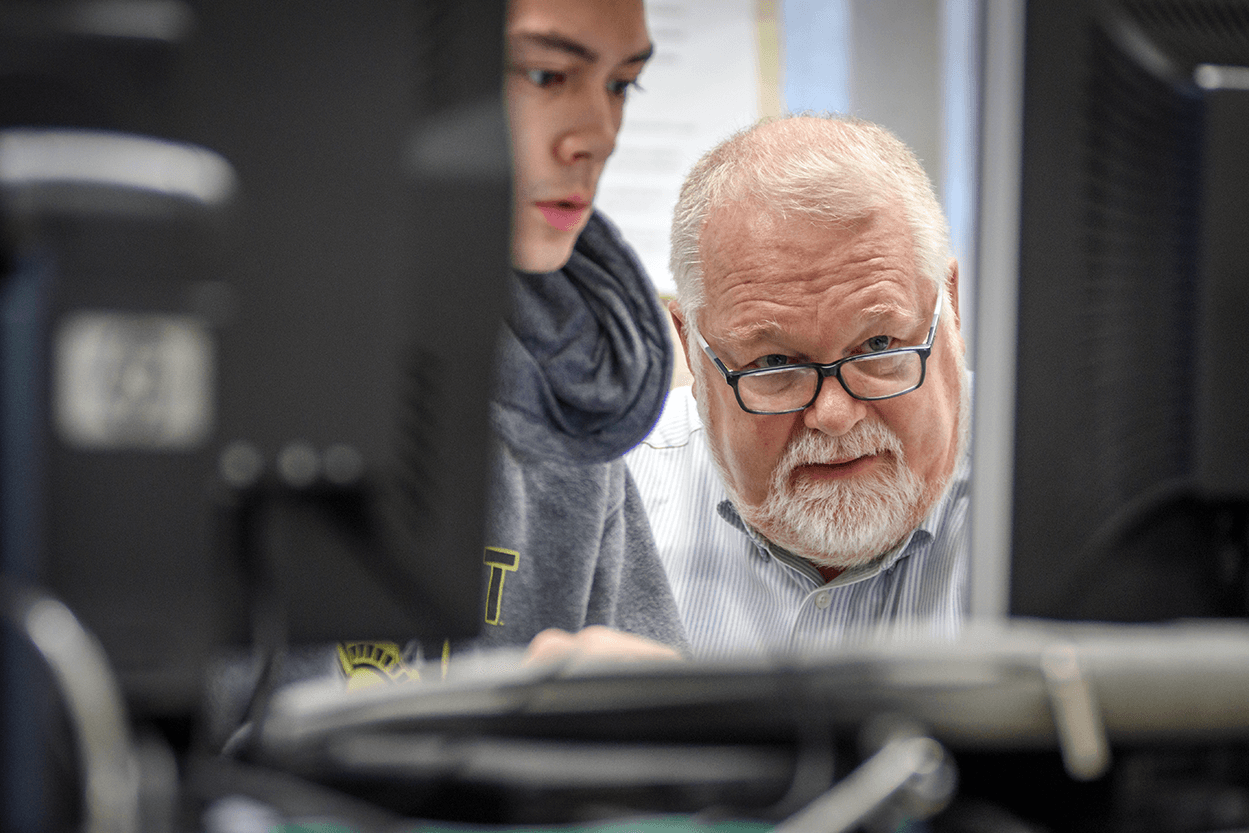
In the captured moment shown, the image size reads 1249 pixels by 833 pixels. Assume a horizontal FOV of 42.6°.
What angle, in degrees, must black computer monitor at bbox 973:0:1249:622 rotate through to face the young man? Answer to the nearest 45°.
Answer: approximately 45° to its left

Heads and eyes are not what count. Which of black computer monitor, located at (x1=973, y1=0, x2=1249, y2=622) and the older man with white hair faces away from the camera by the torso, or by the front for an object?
the black computer monitor

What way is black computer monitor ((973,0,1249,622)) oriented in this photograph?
away from the camera

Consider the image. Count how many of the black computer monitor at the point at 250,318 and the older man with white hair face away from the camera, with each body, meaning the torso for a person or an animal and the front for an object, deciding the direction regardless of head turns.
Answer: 1

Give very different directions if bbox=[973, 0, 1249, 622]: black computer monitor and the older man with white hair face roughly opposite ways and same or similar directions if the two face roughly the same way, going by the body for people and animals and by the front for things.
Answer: very different directions

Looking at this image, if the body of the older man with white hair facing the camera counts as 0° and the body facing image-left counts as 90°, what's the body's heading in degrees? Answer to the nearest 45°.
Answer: approximately 0°

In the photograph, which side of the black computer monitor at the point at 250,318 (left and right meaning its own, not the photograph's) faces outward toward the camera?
back

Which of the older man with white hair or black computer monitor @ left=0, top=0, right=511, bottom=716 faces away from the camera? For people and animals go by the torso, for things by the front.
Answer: the black computer monitor
